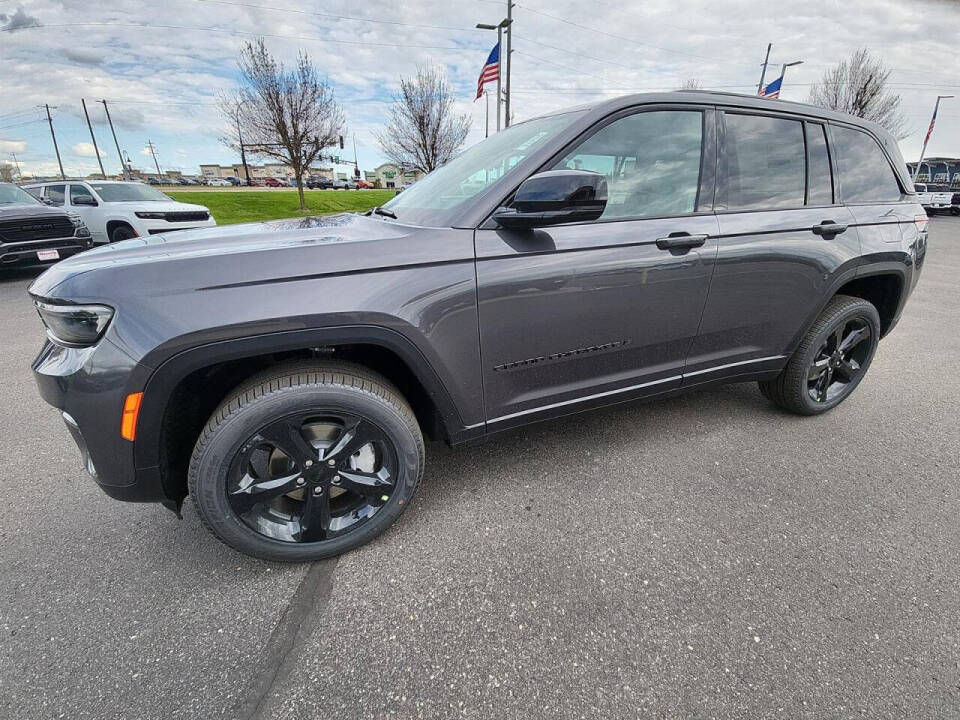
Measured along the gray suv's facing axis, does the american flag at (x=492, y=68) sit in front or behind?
behind

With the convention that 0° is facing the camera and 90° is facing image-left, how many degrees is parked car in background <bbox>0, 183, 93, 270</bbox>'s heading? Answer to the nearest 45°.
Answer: approximately 315°

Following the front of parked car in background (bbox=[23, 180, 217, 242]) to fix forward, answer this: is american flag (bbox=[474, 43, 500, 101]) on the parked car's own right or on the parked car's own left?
on the parked car's own left

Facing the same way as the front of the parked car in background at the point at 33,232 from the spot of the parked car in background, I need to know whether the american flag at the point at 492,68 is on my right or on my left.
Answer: on my left

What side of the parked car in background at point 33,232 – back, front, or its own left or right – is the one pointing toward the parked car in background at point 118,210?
left

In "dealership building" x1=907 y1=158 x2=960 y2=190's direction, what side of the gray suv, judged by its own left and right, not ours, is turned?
back
